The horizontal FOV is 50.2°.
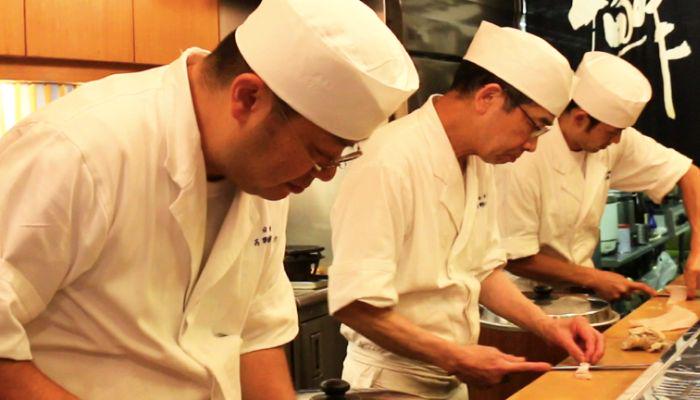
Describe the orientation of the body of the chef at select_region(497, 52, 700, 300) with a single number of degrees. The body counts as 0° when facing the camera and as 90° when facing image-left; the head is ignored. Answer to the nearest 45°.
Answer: approximately 315°

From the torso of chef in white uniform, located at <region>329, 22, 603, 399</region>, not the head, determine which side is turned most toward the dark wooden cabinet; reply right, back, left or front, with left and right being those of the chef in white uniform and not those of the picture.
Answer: back

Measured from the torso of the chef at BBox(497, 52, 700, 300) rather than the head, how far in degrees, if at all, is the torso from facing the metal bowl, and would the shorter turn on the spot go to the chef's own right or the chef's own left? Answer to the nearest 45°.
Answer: approximately 45° to the chef's own right

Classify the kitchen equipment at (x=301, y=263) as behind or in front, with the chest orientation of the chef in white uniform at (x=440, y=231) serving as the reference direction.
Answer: behind

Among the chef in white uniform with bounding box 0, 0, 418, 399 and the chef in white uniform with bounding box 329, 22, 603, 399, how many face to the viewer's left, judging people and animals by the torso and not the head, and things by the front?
0

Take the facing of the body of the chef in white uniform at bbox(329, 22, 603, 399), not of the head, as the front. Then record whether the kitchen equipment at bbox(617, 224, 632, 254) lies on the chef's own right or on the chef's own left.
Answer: on the chef's own left

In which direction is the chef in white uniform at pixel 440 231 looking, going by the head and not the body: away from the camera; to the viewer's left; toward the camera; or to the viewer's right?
to the viewer's right

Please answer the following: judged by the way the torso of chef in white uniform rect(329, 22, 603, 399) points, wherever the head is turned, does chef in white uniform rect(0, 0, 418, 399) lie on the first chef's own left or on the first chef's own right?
on the first chef's own right

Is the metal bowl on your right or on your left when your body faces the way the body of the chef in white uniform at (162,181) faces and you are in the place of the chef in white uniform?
on your left
